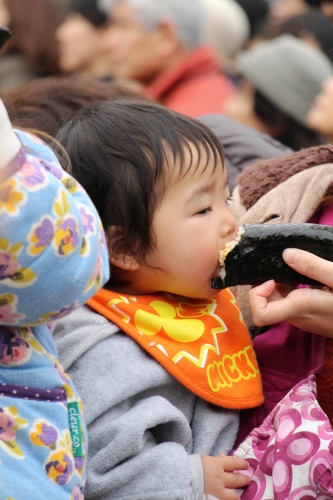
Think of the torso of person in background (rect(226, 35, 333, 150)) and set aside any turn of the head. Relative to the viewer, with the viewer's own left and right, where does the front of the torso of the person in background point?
facing to the left of the viewer

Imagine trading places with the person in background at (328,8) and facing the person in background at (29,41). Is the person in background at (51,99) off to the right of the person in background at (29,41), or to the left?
left

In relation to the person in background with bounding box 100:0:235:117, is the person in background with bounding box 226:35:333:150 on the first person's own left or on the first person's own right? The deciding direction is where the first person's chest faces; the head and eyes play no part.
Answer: on the first person's own left

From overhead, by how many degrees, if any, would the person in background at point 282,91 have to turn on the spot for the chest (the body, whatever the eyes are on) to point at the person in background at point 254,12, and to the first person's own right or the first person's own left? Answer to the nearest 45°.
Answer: approximately 90° to the first person's own right
